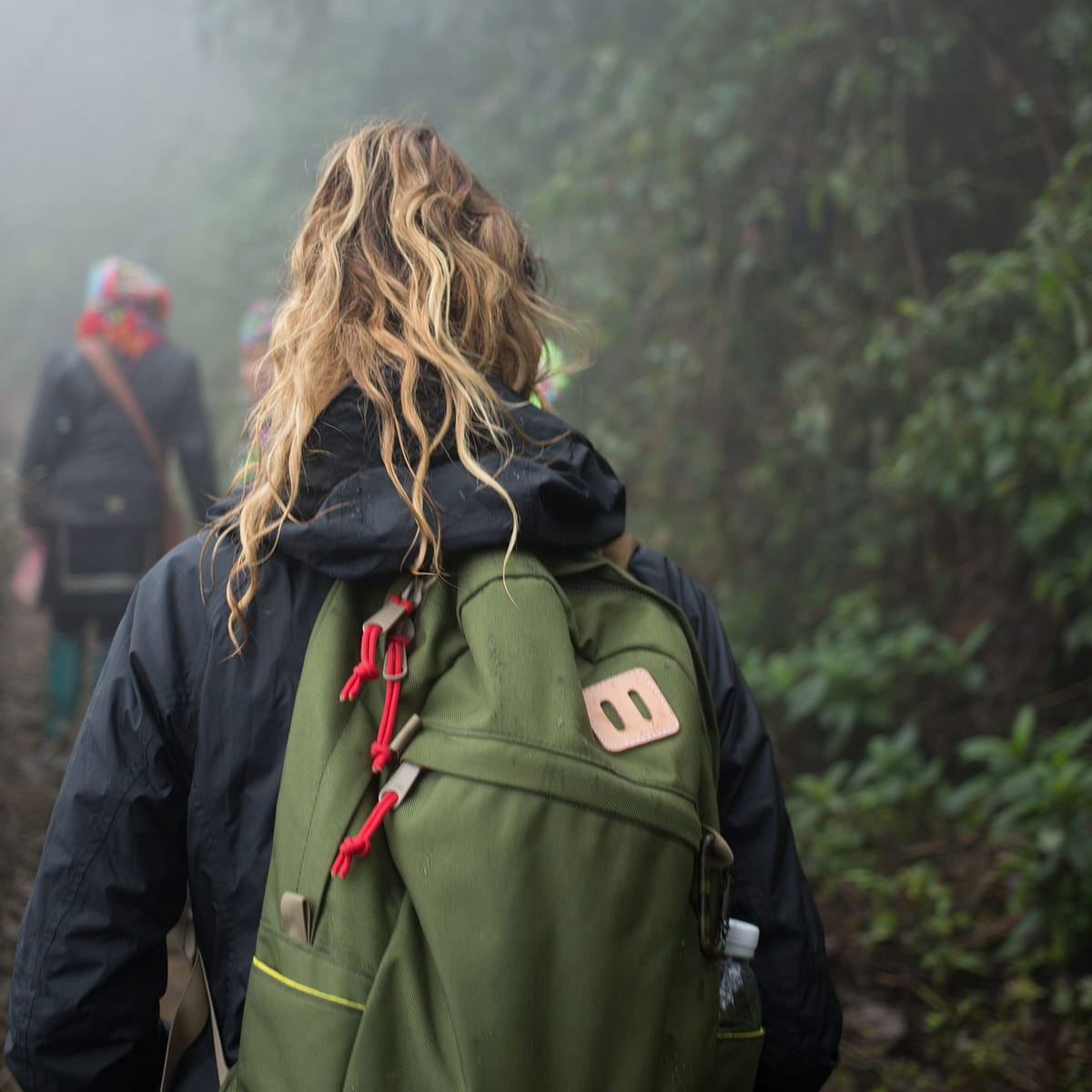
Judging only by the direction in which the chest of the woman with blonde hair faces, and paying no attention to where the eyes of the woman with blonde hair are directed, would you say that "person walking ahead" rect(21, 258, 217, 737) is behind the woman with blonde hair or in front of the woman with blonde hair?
in front

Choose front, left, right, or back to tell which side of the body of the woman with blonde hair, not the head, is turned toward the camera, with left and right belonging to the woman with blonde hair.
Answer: back

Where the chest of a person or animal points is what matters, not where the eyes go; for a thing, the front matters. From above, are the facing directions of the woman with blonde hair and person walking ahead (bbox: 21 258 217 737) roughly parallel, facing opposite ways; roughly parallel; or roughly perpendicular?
roughly parallel

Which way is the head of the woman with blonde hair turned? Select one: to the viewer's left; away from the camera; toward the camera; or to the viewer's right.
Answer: away from the camera

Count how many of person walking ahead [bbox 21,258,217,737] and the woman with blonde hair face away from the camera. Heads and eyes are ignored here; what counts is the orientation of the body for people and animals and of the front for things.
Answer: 2

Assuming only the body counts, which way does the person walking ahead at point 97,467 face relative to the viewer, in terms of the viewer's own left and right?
facing away from the viewer

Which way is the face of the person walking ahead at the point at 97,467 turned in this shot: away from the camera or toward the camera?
away from the camera

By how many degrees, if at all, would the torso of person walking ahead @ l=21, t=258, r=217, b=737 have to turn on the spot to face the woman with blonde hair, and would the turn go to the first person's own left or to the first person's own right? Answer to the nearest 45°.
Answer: approximately 180°
